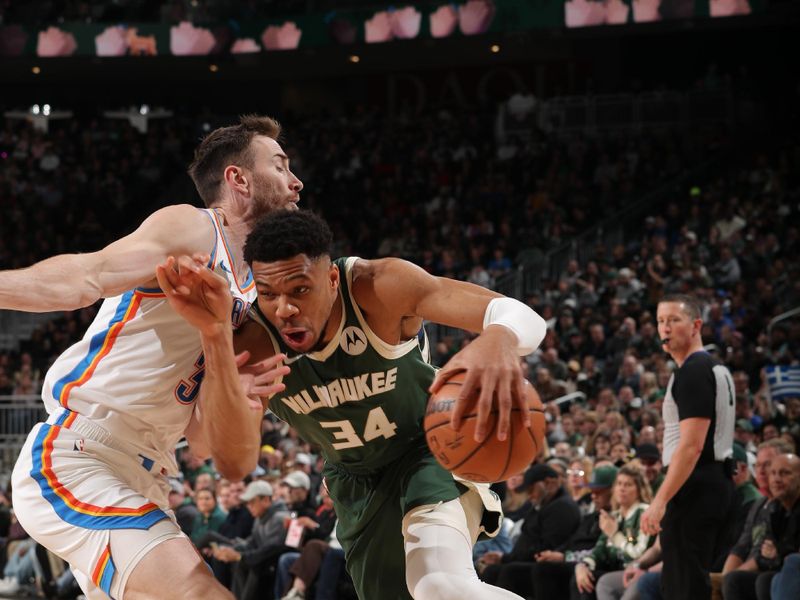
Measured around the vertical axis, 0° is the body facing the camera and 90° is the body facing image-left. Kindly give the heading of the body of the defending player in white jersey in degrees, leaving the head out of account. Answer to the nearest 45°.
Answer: approximately 270°

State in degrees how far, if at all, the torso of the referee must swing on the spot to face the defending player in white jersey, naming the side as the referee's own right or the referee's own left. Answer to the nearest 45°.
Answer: approximately 45° to the referee's own left

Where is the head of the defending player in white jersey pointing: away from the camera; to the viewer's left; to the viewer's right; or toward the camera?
to the viewer's right

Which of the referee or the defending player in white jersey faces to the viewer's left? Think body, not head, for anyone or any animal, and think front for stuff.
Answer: the referee

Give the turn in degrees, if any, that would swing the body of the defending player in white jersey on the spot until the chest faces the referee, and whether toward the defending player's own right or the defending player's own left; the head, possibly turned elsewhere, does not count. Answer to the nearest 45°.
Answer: approximately 45° to the defending player's own left

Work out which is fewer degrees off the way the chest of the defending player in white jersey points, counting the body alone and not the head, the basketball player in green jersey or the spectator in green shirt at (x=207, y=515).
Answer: the basketball player in green jersey

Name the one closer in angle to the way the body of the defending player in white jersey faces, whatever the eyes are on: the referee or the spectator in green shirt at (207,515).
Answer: the referee

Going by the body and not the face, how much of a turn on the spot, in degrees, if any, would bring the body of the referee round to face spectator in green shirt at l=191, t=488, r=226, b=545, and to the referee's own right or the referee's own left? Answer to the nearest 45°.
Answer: approximately 45° to the referee's own right

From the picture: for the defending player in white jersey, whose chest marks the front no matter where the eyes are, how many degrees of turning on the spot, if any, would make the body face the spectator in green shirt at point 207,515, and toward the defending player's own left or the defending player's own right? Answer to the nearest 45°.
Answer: approximately 90° to the defending player's own left

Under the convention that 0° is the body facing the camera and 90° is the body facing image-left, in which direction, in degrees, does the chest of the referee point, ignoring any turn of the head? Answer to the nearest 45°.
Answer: approximately 90°

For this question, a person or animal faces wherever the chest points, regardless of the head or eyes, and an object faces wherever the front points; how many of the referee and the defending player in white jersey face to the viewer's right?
1

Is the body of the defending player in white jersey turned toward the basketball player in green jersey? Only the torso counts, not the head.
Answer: yes
